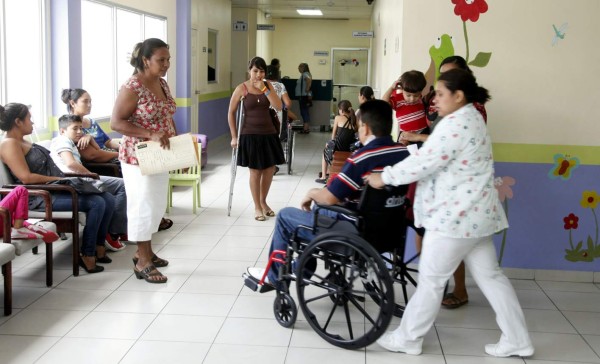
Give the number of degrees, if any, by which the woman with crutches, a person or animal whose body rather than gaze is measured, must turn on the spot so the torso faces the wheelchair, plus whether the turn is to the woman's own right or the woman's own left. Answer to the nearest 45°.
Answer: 0° — they already face it

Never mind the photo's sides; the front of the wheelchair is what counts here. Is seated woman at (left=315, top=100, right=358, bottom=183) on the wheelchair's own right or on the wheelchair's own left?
on the wheelchair's own right

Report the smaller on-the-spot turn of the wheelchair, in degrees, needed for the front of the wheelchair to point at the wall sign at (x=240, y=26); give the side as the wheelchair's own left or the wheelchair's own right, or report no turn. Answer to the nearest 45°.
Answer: approximately 45° to the wheelchair's own right

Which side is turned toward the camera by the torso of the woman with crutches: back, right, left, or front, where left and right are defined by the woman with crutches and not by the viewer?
front

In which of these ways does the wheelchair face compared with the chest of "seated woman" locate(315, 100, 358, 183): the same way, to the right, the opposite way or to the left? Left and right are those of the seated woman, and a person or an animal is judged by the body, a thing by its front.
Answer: the same way

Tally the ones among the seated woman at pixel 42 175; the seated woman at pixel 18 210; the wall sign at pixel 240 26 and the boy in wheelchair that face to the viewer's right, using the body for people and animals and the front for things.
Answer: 2

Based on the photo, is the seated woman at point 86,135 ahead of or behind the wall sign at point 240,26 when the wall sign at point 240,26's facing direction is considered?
ahead

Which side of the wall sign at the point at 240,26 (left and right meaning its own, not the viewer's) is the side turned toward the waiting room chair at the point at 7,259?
front

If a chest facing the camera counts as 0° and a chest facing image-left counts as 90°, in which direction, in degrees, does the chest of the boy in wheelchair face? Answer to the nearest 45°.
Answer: approximately 135°

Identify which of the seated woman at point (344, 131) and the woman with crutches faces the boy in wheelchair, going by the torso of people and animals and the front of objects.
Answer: the woman with crutches

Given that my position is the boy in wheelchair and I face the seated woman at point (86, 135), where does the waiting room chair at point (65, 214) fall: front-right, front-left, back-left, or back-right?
front-left

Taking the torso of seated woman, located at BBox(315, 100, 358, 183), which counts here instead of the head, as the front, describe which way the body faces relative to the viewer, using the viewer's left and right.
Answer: facing away from the viewer and to the left of the viewer

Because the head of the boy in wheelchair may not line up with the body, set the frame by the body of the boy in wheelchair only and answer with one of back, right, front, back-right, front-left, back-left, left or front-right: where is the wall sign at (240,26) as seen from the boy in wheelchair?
front-right

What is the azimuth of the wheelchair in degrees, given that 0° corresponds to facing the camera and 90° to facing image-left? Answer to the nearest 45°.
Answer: approximately 135°

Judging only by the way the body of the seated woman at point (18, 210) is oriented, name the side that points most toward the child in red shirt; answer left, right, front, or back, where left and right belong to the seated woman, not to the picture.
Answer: front

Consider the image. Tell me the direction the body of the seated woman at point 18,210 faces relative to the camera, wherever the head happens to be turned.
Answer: to the viewer's right

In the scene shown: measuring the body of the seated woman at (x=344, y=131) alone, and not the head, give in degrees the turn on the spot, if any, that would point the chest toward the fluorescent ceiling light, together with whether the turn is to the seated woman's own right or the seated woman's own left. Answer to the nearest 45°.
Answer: approximately 45° to the seated woman's own right

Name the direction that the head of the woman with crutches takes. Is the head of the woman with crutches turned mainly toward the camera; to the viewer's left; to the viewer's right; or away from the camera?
toward the camera
